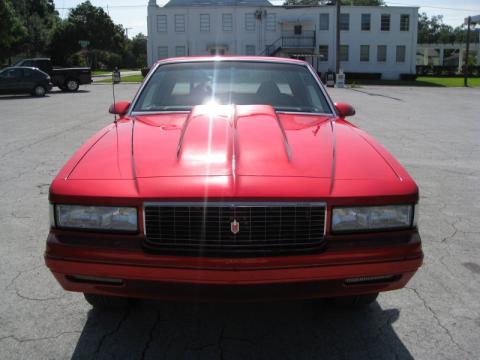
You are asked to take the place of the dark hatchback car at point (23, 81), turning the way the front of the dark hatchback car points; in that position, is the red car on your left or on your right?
on your left

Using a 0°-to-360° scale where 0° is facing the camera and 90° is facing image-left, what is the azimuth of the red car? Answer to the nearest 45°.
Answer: approximately 0°

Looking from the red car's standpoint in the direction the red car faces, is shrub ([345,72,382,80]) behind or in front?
behind

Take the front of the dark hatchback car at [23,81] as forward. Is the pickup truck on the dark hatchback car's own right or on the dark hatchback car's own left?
on the dark hatchback car's own right

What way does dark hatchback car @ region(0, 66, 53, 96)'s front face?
to the viewer's left
